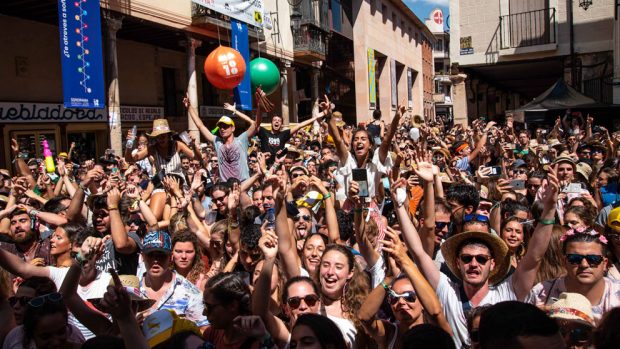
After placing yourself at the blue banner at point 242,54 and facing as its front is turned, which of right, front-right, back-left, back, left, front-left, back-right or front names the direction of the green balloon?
front

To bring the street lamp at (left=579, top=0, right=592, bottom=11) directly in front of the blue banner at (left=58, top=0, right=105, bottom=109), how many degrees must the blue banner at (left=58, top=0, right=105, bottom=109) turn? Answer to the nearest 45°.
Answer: approximately 90° to its left

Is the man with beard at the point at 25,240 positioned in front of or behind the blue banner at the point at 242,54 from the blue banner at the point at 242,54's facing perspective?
in front

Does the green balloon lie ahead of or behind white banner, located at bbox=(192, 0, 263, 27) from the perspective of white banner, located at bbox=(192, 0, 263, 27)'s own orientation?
ahead

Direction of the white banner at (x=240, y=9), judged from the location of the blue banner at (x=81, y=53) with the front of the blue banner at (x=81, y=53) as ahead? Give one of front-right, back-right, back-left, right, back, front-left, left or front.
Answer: back-left

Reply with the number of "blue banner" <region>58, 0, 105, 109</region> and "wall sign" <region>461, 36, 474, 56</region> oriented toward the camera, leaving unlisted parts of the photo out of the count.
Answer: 2

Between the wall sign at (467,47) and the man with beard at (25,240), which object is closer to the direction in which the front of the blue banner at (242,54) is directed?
the man with beard

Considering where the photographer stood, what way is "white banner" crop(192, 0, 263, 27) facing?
facing the viewer and to the right of the viewer

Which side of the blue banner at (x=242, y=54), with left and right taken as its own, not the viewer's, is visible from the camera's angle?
front

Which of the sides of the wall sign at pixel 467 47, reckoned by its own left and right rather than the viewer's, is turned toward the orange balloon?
front

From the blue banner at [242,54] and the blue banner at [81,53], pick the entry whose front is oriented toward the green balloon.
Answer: the blue banner at [242,54]

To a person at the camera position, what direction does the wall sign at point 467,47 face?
facing the viewer
